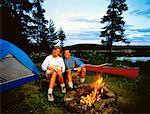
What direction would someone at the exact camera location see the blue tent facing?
facing the viewer and to the right of the viewer

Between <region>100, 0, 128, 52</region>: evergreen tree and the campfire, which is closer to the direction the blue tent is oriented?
the campfire

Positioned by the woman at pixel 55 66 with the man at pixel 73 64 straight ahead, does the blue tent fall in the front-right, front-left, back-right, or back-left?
back-left

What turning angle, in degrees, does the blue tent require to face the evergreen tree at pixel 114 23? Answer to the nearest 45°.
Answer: approximately 90° to its left

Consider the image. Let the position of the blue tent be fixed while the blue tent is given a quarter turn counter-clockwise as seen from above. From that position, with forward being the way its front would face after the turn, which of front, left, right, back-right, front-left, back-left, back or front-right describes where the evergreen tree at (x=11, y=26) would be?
front-left

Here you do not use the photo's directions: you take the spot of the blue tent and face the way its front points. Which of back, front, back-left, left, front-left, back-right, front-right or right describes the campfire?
front

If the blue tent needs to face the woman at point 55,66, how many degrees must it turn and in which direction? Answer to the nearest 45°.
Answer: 0° — it already faces them

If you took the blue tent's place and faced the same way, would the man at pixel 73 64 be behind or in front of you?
in front
